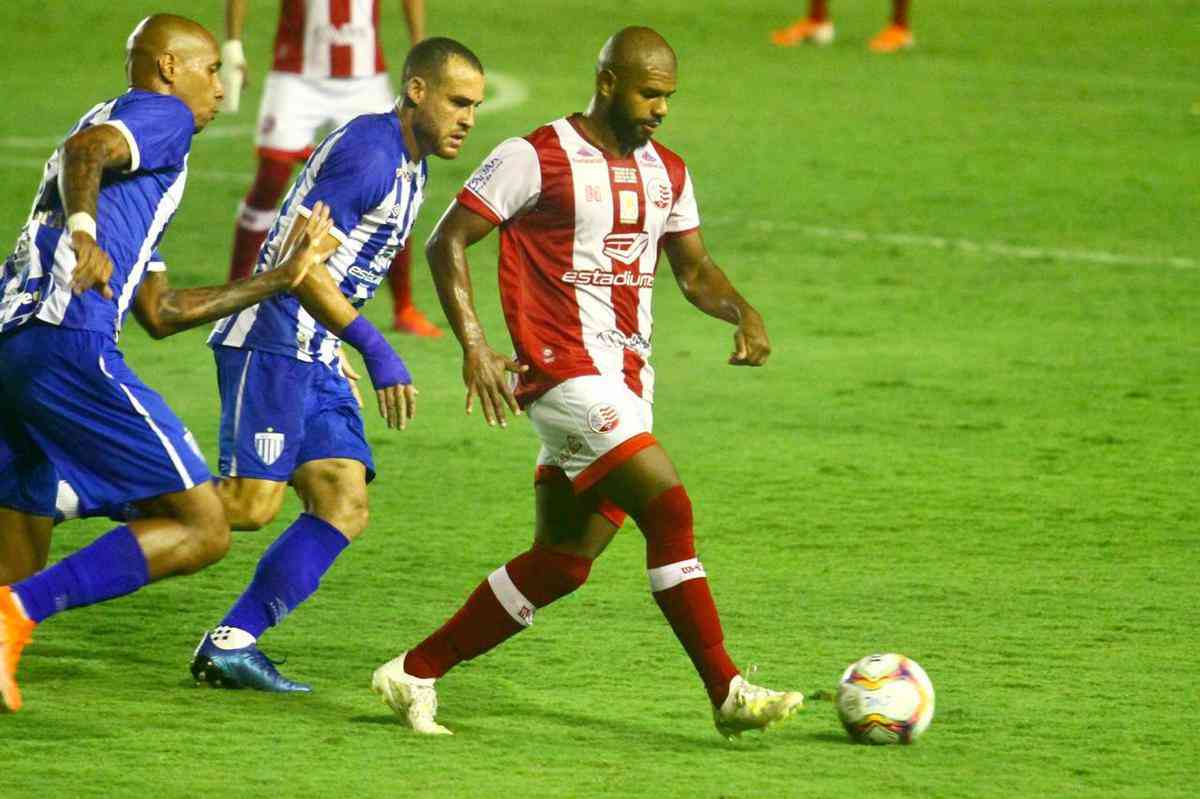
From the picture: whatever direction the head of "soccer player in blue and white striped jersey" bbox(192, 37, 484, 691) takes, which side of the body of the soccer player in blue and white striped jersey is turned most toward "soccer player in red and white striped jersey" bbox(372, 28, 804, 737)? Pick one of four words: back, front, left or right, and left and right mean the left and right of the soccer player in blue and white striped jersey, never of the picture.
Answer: front

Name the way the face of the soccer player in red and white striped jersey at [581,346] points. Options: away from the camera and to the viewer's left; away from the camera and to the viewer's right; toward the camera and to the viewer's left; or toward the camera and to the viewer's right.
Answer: toward the camera and to the viewer's right

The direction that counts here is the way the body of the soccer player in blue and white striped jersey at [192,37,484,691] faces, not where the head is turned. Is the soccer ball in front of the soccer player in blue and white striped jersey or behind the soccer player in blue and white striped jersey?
in front

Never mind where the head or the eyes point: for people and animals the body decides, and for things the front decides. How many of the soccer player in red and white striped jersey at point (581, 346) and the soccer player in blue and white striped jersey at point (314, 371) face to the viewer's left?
0

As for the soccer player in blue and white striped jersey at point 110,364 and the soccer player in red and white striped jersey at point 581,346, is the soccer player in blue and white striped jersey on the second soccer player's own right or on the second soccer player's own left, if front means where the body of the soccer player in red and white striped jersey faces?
on the second soccer player's own right

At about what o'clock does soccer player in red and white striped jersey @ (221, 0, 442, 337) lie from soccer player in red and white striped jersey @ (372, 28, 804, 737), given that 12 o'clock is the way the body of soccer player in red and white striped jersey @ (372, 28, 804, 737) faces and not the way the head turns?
soccer player in red and white striped jersey @ (221, 0, 442, 337) is roughly at 7 o'clock from soccer player in red and white striped jersey @ (372, 28, 804, 737).

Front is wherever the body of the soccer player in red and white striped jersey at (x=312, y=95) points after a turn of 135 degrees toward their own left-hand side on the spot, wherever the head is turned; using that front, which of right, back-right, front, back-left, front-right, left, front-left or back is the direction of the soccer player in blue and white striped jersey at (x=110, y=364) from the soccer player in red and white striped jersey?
back

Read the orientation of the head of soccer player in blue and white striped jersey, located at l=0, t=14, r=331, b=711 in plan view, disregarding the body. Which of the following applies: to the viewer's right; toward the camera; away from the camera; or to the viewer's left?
to the viewer's right

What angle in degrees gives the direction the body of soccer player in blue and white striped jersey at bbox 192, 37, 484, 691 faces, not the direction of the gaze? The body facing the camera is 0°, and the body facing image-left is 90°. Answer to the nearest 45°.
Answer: approximately 315°
